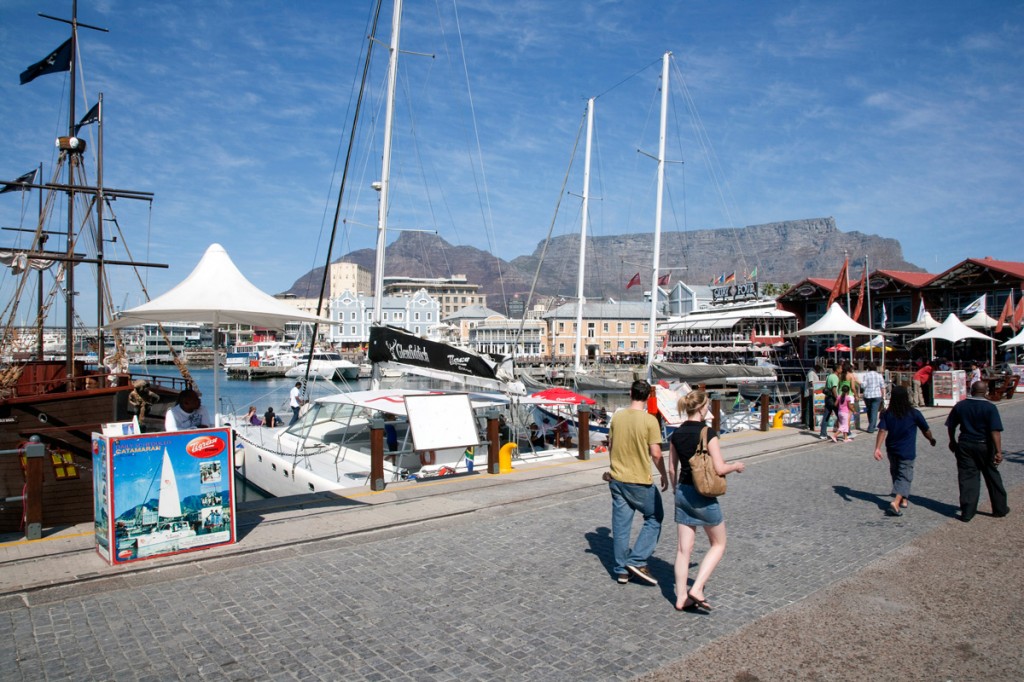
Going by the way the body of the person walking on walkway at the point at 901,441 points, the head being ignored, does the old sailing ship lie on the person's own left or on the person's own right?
on the person's own left

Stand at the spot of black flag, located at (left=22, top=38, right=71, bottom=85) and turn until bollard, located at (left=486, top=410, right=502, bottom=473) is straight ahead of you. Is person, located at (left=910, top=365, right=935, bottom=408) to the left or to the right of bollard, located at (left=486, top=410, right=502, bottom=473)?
left

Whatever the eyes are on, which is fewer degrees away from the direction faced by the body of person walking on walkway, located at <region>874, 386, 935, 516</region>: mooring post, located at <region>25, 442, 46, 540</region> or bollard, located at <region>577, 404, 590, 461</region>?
the bollard

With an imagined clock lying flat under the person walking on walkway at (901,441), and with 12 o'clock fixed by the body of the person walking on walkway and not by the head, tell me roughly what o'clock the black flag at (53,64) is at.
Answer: The black flag is roughly at 9 o'clock from the person walking on walkway.

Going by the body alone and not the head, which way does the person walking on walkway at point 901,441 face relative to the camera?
away from the camera

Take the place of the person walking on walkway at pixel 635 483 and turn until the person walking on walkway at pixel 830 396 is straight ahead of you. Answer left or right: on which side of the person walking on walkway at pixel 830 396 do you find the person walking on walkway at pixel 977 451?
right

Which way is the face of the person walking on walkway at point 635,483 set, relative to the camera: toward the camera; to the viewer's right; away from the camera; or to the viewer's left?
away from the camera

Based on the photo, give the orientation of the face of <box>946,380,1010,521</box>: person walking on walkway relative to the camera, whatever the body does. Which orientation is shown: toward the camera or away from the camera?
away from the camera

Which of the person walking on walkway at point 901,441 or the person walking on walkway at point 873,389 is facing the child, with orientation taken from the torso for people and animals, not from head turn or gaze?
the person walking on walkway at point 901,441

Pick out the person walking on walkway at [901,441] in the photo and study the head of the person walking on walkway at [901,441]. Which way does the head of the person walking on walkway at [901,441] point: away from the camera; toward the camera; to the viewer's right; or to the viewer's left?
away from the camera
